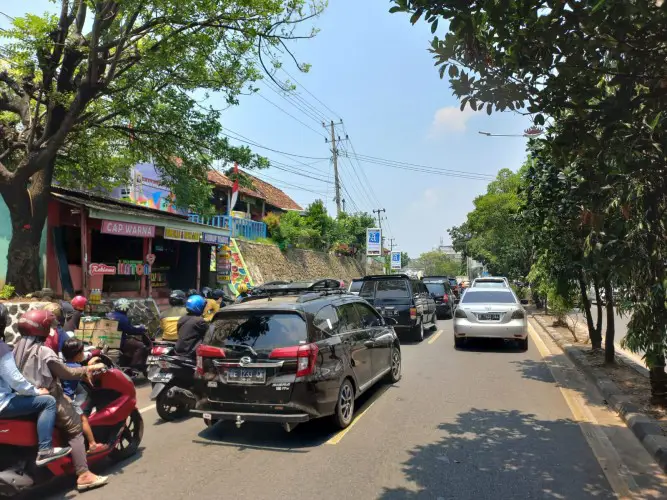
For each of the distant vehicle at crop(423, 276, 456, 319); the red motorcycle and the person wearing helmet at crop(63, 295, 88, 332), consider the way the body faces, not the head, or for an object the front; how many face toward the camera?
0

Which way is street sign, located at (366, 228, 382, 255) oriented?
toward the camera

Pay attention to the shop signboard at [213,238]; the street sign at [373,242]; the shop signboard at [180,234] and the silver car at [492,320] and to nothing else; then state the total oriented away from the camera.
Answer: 1

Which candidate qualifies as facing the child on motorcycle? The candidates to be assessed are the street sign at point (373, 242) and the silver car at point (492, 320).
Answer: the street sign

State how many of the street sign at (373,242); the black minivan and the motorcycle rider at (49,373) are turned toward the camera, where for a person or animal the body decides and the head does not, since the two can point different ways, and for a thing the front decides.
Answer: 1

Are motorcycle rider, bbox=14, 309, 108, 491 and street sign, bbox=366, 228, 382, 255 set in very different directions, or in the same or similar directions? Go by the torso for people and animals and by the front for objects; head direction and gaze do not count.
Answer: very different directions

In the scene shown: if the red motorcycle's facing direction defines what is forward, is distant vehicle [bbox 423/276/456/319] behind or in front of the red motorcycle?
in front

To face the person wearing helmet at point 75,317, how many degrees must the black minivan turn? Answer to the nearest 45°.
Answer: approximately 90° to its left

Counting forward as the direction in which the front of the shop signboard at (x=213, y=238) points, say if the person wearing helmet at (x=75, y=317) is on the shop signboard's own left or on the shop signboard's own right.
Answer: on the shop signboard's own right

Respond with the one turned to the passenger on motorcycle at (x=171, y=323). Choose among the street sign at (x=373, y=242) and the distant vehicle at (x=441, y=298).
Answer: the street sign

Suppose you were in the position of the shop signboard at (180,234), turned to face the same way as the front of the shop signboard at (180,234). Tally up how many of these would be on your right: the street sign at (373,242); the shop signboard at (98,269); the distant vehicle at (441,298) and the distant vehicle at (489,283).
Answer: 1

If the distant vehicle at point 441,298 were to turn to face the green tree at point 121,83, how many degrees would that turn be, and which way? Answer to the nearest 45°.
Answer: approximately 135° to its left

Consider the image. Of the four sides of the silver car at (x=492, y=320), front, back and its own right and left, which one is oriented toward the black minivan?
back

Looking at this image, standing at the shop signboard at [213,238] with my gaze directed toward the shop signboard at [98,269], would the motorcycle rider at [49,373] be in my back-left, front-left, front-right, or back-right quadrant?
front-left

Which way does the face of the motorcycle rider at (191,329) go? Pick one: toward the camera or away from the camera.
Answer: away from the camera

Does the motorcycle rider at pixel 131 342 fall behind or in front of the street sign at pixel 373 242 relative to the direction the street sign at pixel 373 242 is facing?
in front

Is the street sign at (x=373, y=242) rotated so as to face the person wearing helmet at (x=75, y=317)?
yes

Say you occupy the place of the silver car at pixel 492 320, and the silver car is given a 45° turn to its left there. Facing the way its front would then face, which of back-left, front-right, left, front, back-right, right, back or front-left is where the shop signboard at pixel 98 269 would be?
front-left

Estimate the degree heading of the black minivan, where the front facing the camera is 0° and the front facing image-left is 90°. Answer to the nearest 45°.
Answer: approximately 225°

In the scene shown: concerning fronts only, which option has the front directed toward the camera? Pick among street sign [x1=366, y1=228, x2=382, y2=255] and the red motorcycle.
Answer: the street sign

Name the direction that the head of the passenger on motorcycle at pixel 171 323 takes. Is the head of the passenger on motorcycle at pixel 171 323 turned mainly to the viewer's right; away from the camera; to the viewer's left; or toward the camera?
away from the camera

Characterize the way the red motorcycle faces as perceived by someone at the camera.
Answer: facing away from the viewer and to the right of the viewer
